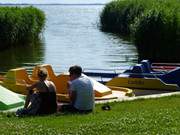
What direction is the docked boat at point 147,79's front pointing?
to the viewer's left

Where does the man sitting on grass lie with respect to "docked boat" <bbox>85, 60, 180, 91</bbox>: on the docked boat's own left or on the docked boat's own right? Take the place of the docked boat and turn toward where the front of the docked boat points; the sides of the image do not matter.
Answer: on the docked boat's own left

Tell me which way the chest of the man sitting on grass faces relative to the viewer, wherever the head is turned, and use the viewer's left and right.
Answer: facing away from the viewer and to the left of the viewer

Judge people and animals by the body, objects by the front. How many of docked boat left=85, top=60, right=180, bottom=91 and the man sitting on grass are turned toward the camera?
0

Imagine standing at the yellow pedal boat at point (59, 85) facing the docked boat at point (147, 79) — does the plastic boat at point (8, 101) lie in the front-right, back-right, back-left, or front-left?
back-right

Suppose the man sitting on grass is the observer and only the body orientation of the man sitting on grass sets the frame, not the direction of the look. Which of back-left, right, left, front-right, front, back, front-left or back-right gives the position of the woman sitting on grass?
front-left
